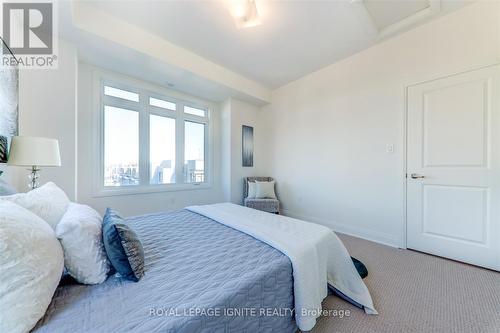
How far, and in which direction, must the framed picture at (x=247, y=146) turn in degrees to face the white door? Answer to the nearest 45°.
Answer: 0° — it already faces it

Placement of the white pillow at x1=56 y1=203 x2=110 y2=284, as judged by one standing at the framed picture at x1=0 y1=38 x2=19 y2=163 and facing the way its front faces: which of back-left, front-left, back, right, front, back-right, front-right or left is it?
right

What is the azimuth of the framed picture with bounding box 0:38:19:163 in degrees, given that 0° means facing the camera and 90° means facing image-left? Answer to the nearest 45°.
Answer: approximately 270°

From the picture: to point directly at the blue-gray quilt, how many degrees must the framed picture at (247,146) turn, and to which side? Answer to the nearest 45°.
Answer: approximately 45° to its right

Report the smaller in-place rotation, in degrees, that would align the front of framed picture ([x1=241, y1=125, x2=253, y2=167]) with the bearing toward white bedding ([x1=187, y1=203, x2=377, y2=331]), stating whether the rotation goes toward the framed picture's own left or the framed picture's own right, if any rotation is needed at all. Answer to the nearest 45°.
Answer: approximately 45° to the framed picture's own right

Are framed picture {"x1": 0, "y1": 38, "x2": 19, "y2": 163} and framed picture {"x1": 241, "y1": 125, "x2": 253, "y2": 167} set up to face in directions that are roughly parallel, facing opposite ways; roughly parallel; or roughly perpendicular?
roughly perpendicular

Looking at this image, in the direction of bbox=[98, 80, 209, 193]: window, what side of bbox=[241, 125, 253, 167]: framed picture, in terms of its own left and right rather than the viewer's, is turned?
right

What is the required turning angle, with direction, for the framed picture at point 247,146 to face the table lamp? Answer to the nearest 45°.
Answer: approximately 90° to its right

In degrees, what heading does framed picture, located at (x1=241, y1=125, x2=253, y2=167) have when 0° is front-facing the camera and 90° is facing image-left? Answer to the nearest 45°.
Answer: approximately 315°
